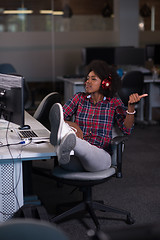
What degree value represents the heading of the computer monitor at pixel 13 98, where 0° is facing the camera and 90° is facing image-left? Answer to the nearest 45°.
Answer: approximately 225°

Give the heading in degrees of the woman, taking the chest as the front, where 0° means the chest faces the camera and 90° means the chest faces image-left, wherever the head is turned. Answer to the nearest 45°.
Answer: approximately 45°

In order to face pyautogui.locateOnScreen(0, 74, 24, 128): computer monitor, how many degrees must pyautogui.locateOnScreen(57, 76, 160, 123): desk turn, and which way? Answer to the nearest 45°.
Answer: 0° — it already faces it
